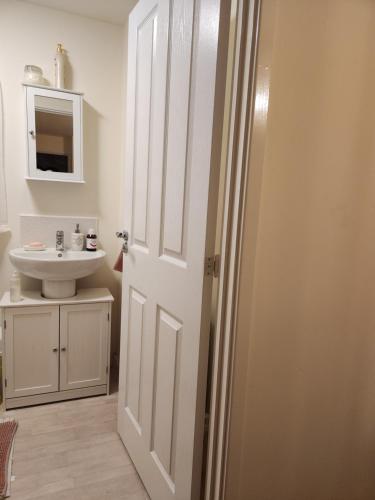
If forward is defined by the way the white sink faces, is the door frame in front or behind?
in front

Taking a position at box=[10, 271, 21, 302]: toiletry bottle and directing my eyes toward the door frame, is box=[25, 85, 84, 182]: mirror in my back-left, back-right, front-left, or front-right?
back-left

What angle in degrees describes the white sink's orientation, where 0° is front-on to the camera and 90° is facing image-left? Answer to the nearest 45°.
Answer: approximately 0°
